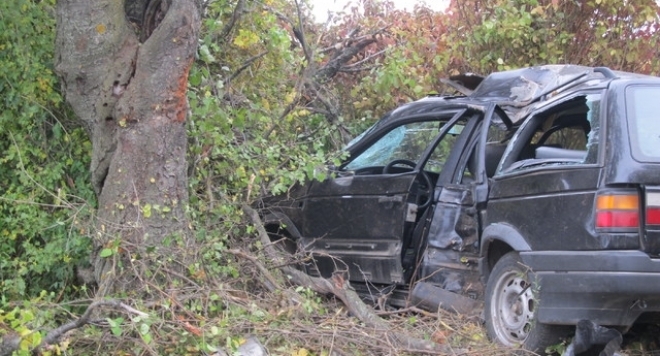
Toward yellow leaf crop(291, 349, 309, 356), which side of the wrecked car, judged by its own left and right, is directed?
left

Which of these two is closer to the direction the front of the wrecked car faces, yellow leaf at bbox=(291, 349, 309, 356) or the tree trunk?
the tree trunk

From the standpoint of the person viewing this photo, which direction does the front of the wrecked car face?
facing away from the viewer and to the left of the viewer

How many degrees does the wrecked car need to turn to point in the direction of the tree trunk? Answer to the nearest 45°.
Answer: approximately 45° to its left

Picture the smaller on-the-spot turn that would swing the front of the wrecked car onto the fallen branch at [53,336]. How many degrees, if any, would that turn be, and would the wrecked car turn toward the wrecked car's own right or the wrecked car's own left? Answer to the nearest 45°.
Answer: approximately 90° to the wrecked car's own left

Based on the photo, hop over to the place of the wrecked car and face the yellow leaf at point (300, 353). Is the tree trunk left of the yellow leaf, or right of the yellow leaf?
right
